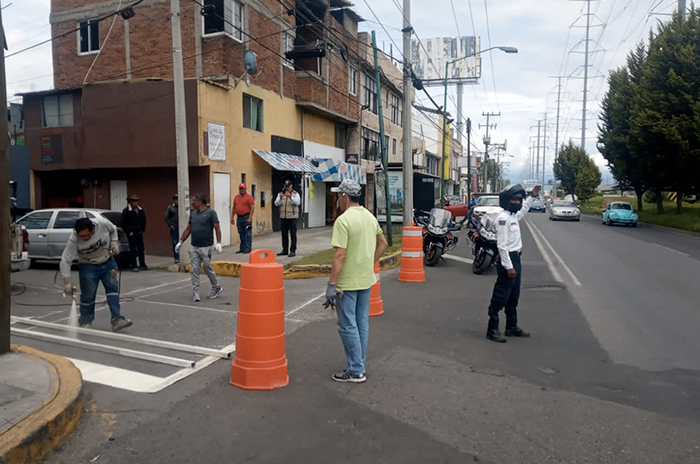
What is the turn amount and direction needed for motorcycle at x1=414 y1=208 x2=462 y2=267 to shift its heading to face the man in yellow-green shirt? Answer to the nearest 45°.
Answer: approximately 45° to its left

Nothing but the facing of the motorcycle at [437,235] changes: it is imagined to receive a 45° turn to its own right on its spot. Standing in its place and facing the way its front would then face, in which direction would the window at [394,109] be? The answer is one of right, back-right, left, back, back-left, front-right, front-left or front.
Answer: right

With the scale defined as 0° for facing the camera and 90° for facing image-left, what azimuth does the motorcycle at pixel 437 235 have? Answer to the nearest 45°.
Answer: approximately 45°

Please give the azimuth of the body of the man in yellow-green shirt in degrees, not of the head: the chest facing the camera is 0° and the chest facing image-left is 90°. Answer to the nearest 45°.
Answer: approximately 135°

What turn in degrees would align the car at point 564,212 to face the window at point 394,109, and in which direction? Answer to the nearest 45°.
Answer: approximately 45° to its right

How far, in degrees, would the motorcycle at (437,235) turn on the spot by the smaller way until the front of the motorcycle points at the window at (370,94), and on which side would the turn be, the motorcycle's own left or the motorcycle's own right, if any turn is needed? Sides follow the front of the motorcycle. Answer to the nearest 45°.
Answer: approximately 135° to the motorcycle's own right

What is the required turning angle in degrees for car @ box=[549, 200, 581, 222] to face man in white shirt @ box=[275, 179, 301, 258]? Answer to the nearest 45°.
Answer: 0° — it already faces them

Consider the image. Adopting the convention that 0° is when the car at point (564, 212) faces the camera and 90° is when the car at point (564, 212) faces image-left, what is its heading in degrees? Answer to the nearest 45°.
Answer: approximately 0°

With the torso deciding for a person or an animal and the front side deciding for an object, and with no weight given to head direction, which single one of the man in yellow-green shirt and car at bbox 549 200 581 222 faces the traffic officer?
the car

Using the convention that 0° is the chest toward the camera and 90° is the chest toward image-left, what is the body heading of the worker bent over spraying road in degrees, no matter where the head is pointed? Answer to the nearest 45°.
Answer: approximately 0°
